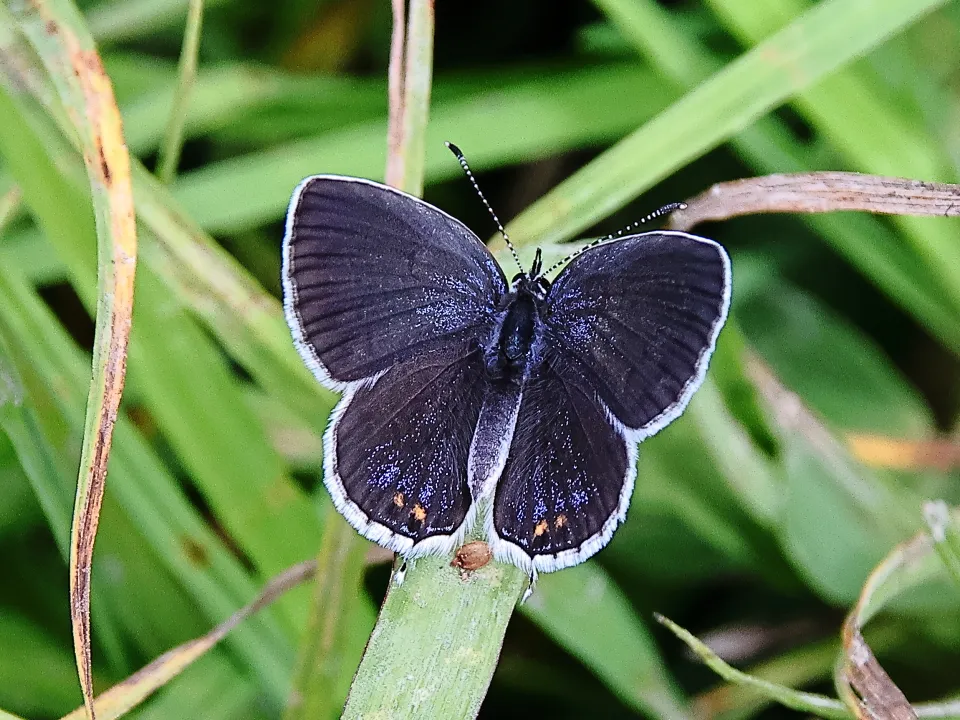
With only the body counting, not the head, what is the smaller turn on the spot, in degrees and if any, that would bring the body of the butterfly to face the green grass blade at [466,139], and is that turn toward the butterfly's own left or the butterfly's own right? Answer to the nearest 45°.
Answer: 0° — it already faces it

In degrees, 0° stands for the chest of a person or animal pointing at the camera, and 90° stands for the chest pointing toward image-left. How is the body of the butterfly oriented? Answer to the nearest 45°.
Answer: approximately 180°
